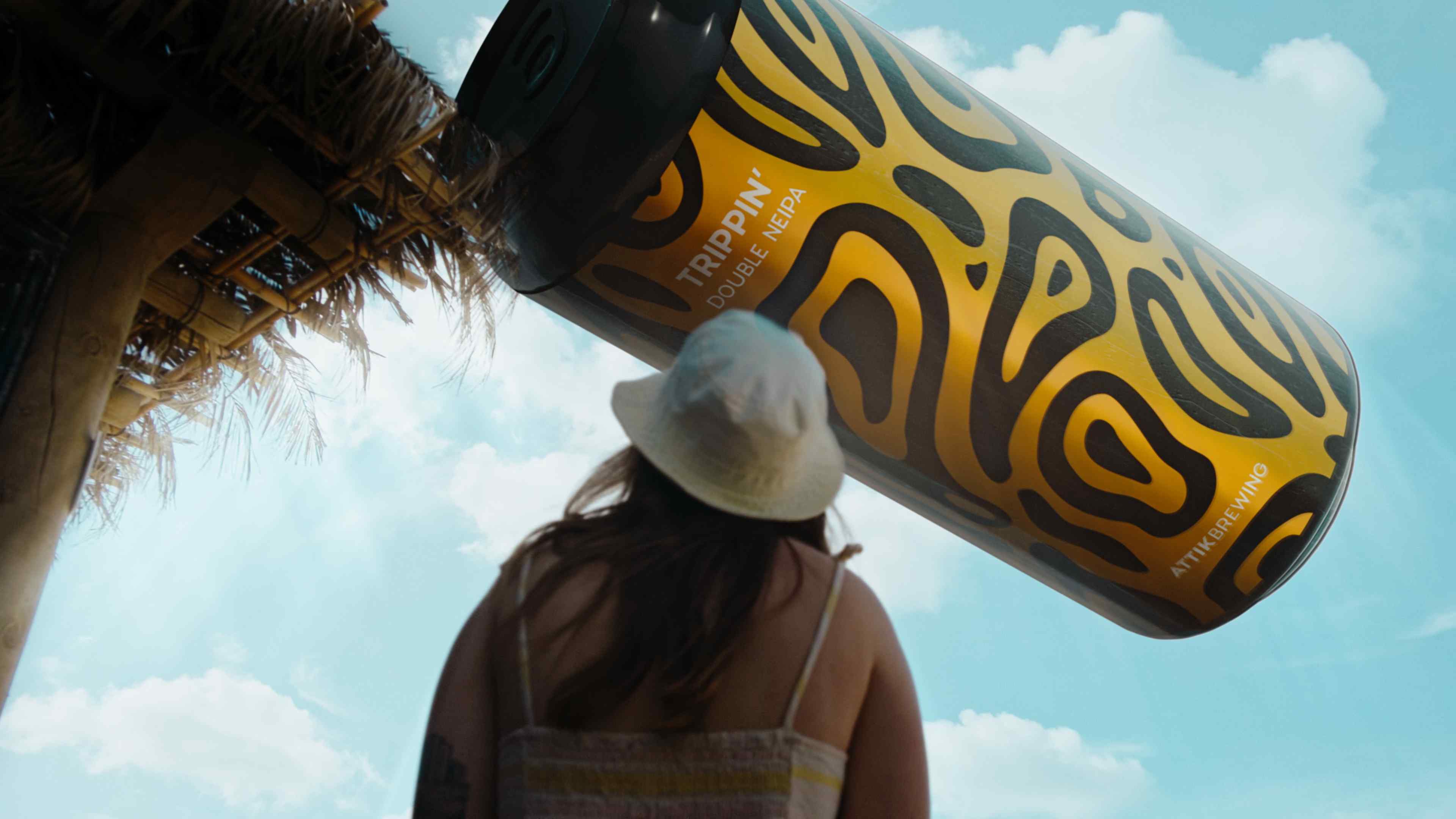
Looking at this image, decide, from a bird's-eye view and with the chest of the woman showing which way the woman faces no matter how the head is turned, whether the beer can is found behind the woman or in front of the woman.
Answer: in front

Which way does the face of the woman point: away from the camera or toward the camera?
away from the camera

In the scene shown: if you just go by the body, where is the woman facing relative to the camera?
away from the camera
